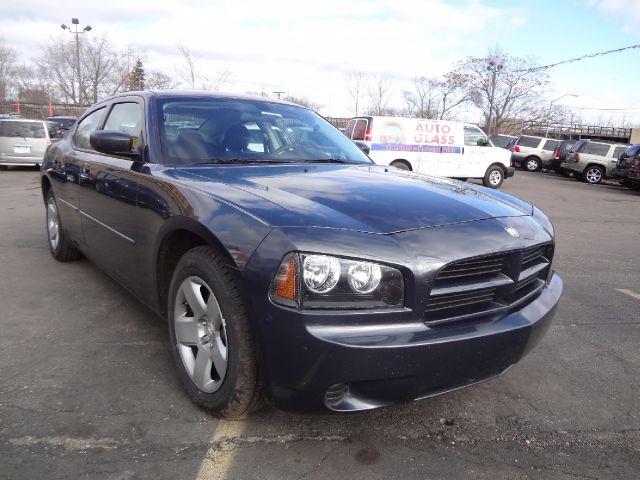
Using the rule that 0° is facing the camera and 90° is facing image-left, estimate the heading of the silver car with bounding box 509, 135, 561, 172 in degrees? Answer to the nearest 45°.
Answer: approximately 225°

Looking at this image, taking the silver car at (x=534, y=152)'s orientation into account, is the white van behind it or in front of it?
behind

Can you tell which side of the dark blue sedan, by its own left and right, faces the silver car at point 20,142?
back

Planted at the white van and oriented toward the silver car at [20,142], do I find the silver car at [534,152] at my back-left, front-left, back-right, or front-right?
back-right

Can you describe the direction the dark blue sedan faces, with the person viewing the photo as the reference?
facing the viewer and to the right of the viewer

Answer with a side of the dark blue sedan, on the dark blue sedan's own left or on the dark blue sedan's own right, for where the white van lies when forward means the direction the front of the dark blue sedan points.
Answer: on the dark blue sedan's own left

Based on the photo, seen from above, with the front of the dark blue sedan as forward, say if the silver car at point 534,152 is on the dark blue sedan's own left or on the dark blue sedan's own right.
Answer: on the dark blue sedan's own left

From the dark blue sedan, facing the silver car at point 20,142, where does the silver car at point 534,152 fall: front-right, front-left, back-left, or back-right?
front-right

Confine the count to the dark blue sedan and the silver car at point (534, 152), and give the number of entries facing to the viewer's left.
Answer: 0
